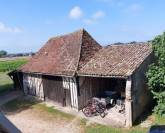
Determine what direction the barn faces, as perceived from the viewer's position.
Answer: facing the viewer and to the left of the viewer

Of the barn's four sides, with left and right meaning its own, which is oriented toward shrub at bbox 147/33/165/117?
left
